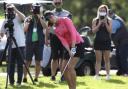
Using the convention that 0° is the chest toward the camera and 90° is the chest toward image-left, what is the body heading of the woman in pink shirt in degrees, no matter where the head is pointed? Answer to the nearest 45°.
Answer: approximately 45°

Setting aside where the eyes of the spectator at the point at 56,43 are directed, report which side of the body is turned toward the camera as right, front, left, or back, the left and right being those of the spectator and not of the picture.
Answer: front

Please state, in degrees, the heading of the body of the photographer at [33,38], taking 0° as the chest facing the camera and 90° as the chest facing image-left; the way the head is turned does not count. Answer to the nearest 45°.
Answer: approximately 0°

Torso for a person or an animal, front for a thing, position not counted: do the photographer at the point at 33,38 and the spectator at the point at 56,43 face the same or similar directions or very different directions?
same or similar directions

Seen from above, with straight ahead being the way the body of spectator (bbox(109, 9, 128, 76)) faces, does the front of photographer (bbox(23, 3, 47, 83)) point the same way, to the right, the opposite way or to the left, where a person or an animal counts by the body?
to the left

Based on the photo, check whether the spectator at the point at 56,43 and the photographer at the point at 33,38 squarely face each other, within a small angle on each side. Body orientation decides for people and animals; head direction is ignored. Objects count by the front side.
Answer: no

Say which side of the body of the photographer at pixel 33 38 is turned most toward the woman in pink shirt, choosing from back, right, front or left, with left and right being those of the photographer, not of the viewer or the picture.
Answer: front

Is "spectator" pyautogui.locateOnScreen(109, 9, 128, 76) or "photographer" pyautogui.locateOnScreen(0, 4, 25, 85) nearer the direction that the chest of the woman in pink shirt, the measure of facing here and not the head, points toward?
the photographer

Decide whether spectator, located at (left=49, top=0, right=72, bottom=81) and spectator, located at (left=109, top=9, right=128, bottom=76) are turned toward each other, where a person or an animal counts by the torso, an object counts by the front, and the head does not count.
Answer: no
